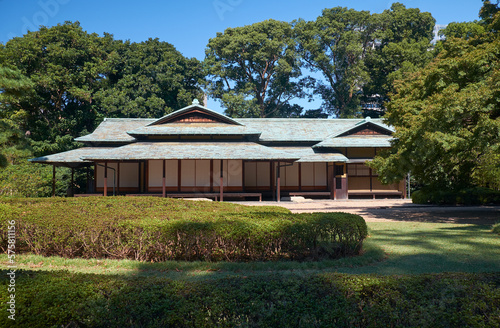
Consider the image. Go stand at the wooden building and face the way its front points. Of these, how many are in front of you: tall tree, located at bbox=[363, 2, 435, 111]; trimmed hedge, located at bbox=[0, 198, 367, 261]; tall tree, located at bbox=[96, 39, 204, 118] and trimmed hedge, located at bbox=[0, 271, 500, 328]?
2

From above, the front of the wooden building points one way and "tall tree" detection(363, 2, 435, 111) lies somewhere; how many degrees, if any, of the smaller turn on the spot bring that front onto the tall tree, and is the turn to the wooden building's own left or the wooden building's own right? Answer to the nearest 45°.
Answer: approximately 135° to the wooden building's own left

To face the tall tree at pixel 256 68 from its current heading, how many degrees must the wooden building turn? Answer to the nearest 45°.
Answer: approximately 180°

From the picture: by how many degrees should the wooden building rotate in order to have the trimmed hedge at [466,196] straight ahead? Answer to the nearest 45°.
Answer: approximately 45° to its left

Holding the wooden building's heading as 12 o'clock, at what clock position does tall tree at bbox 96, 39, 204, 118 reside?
The tall tree is roughly at 5 o'clock from the wooden building.

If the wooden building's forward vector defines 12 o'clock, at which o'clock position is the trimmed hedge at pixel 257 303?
The trimmed hedge is roughly at 12 o'clock from the wooden building.

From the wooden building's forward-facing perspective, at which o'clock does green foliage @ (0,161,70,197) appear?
The green foliage is roughly at 3 o'clock from the wooden building.

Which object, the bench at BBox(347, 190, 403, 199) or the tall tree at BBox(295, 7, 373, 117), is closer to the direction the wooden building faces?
the bench

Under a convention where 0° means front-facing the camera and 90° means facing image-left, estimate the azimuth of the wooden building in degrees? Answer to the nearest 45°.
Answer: approximately 0°

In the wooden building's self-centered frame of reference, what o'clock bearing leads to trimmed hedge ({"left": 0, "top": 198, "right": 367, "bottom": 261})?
The trimmed hedge is roughly at 12 o'clock from the wooden building.

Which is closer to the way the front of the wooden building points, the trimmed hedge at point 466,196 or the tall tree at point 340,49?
the trimmed hedge

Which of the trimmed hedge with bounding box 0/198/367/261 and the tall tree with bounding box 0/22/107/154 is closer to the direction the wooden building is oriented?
the trimmed hedge
